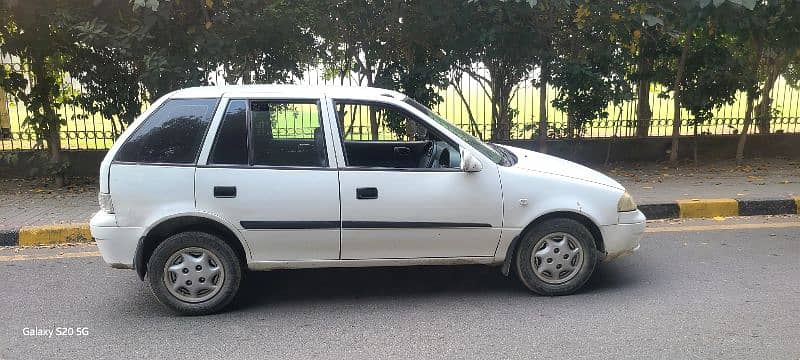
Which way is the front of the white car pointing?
to the viewer's right

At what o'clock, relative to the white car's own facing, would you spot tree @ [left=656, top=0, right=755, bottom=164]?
The tree is roughly at 11 o'clock from the white car.

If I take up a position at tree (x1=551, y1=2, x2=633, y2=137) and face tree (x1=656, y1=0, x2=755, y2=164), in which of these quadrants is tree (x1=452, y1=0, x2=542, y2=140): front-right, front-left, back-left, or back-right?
back-right

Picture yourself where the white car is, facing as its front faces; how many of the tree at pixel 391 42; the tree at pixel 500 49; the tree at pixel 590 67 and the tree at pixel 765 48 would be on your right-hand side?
0

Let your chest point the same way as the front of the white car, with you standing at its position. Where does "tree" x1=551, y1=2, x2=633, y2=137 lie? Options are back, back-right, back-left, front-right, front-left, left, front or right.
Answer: front-left

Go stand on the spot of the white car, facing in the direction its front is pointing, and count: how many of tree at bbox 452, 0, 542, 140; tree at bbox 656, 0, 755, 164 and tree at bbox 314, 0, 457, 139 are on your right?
0

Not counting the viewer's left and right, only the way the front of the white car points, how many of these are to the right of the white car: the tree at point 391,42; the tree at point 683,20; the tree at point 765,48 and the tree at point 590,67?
0

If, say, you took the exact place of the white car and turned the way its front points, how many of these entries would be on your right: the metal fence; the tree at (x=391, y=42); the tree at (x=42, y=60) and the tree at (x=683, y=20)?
0

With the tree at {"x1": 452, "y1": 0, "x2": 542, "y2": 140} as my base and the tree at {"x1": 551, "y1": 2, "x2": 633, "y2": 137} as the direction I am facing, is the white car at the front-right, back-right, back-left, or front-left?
back-right

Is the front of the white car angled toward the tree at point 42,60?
no

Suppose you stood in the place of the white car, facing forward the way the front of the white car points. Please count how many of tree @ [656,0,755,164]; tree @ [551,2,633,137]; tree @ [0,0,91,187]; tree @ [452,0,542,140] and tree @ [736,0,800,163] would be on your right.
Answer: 0

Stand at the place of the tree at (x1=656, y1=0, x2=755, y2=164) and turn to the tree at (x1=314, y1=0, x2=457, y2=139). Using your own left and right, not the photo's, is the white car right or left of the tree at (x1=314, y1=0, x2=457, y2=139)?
left

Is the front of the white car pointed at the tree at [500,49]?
no

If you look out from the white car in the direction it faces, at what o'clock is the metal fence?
The metal fence is roughly at 10 o'clock from the white car.

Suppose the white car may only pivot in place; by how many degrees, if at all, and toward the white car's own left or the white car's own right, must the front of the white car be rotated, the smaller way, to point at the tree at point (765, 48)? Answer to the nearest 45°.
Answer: approximately 45° to the white car's own left
